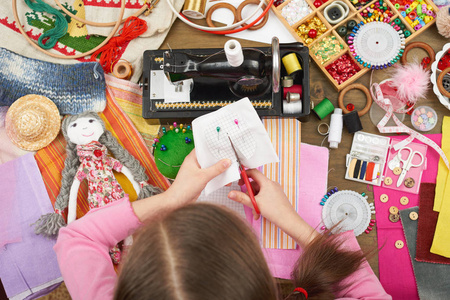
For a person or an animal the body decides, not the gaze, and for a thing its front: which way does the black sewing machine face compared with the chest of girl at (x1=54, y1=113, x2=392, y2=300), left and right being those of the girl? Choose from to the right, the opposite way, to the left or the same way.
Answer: the opposite way

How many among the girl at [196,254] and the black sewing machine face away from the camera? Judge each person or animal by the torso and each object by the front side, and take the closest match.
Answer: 1

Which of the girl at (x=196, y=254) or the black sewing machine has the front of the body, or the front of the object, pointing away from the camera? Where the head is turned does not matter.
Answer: the girl

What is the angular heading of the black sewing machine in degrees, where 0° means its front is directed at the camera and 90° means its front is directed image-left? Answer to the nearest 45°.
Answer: approximately 0°

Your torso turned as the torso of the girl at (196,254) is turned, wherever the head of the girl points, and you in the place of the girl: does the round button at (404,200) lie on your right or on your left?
on your right

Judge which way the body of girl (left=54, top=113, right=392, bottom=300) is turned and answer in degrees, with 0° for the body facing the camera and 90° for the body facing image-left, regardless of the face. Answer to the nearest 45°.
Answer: approximately 180°
